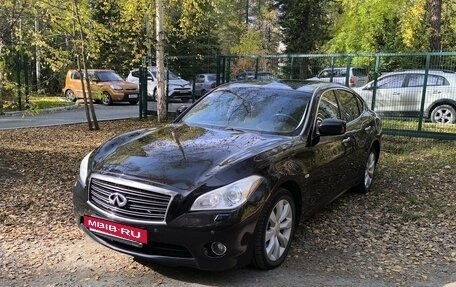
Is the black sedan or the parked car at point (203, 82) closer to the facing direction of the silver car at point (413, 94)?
the parked car

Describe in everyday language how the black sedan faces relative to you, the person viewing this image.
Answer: facing the viewer and to the left of the viewer

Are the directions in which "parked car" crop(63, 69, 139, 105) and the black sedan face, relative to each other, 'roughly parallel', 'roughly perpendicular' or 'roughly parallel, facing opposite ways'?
roughly perpendicular

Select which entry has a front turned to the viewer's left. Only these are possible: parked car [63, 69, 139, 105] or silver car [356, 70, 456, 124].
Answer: the silver car

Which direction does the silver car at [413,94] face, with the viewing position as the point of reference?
facing to the left of the viewer

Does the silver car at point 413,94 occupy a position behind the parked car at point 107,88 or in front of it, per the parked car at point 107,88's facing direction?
in front

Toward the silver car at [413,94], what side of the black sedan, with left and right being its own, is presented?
back

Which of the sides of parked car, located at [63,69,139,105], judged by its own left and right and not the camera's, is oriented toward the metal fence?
front

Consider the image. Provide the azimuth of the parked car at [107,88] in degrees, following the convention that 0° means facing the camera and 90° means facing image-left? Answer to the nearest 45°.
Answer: approximately 315°

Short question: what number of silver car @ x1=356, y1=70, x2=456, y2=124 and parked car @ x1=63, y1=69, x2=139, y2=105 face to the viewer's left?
1

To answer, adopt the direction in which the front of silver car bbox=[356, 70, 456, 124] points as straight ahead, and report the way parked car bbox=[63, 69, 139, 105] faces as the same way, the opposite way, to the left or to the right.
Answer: the opposite way

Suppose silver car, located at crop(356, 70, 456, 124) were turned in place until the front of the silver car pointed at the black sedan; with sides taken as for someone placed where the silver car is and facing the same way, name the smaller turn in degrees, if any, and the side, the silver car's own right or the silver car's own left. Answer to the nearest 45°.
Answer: approximately 90° to the silver car's own left

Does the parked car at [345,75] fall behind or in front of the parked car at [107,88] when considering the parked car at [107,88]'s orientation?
in front

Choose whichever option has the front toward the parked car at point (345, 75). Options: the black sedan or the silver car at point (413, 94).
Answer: the silver car

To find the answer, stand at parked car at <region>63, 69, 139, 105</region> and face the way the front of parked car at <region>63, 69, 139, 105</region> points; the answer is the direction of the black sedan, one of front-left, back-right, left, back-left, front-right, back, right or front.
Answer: front-right

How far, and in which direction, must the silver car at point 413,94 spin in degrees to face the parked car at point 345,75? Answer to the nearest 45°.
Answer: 0° — it already faces it

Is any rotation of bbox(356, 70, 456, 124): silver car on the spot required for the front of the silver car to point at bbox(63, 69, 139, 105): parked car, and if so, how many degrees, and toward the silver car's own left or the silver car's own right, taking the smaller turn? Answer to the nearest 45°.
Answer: approximately 45° to the silver car's own right

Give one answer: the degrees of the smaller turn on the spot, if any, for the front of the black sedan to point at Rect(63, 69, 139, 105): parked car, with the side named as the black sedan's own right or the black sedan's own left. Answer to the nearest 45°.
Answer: approximately 135° to the black sedan's own right
